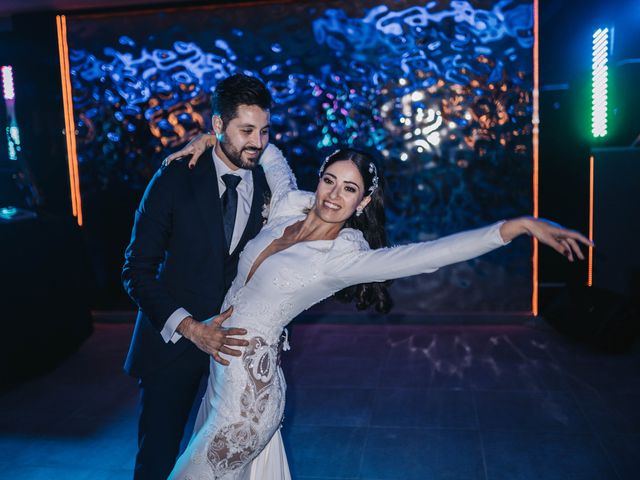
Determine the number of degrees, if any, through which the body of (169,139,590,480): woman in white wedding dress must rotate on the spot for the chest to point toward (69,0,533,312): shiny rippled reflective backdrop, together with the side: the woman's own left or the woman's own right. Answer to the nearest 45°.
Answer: approximately 135° to the woman's own right

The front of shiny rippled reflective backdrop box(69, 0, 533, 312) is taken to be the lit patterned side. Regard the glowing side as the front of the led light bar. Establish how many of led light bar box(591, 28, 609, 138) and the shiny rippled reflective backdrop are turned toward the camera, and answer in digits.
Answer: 2

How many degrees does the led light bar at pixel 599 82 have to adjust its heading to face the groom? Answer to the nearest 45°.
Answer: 0° — it already faces them

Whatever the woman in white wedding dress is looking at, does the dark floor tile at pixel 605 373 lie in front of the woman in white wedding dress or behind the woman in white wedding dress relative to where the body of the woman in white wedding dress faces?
behind

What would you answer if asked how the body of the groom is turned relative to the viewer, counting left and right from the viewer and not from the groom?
facing the viewer and to the right of the viewer

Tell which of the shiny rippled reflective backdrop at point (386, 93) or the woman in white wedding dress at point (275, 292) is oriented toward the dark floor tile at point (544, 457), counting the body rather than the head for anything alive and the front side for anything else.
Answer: the shiny rippled reflective backdrop

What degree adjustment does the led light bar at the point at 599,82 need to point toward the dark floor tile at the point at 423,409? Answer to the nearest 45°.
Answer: approximately 45° to its right

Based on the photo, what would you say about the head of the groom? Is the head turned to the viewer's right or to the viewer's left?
to the viewer's right

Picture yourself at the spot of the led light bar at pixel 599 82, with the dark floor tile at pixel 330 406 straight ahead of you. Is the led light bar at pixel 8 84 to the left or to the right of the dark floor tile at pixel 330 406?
right

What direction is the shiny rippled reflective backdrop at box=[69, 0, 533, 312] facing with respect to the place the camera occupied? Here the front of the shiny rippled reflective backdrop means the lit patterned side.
facing the viewer

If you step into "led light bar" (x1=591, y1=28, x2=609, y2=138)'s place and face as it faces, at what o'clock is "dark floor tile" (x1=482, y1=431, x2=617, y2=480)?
The dark floor tile is roughly at 12 o'clock from the led light bar.

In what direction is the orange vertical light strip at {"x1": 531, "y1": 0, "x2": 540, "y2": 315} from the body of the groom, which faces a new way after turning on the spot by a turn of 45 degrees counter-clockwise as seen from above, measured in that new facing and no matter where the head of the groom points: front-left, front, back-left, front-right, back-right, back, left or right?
front-left

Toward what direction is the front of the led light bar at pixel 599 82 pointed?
toward the camera

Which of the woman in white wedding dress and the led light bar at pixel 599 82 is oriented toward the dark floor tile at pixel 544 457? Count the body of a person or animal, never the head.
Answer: the led light bar

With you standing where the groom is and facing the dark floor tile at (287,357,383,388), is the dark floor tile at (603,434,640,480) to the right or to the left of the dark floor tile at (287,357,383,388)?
right

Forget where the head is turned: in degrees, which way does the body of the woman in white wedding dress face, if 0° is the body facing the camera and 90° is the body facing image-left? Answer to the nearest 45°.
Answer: approximately 45°
